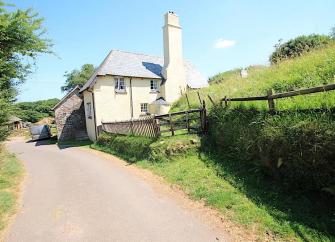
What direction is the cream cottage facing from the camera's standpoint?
toward the camera

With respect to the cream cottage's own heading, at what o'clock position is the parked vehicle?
The parked vehicle is roughly at 4 o'clock from the cream cottage.

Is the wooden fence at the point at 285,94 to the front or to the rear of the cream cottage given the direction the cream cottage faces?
to the front

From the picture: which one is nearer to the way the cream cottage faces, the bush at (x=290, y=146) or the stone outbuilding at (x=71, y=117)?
the bush

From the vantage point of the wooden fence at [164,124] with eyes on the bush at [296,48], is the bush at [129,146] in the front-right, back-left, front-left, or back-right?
back-left

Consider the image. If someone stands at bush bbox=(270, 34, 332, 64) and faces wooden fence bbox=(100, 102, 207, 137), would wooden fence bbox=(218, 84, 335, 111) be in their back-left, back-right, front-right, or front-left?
front-left

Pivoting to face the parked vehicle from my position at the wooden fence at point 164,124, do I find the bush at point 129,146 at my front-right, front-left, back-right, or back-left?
front-left

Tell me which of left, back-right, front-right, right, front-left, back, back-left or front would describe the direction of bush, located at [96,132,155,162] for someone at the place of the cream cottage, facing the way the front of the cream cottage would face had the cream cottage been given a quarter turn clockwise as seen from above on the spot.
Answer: left

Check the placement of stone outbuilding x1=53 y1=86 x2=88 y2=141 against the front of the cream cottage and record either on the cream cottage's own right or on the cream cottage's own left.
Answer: on the cream cottage's own right

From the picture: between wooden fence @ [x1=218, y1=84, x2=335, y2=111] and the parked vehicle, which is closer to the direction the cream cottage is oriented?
the wooden fence

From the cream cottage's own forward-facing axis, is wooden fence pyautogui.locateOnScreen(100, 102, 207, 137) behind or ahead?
ahead

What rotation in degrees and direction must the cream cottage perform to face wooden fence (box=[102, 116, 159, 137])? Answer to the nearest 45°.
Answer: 0° — it already faces it
